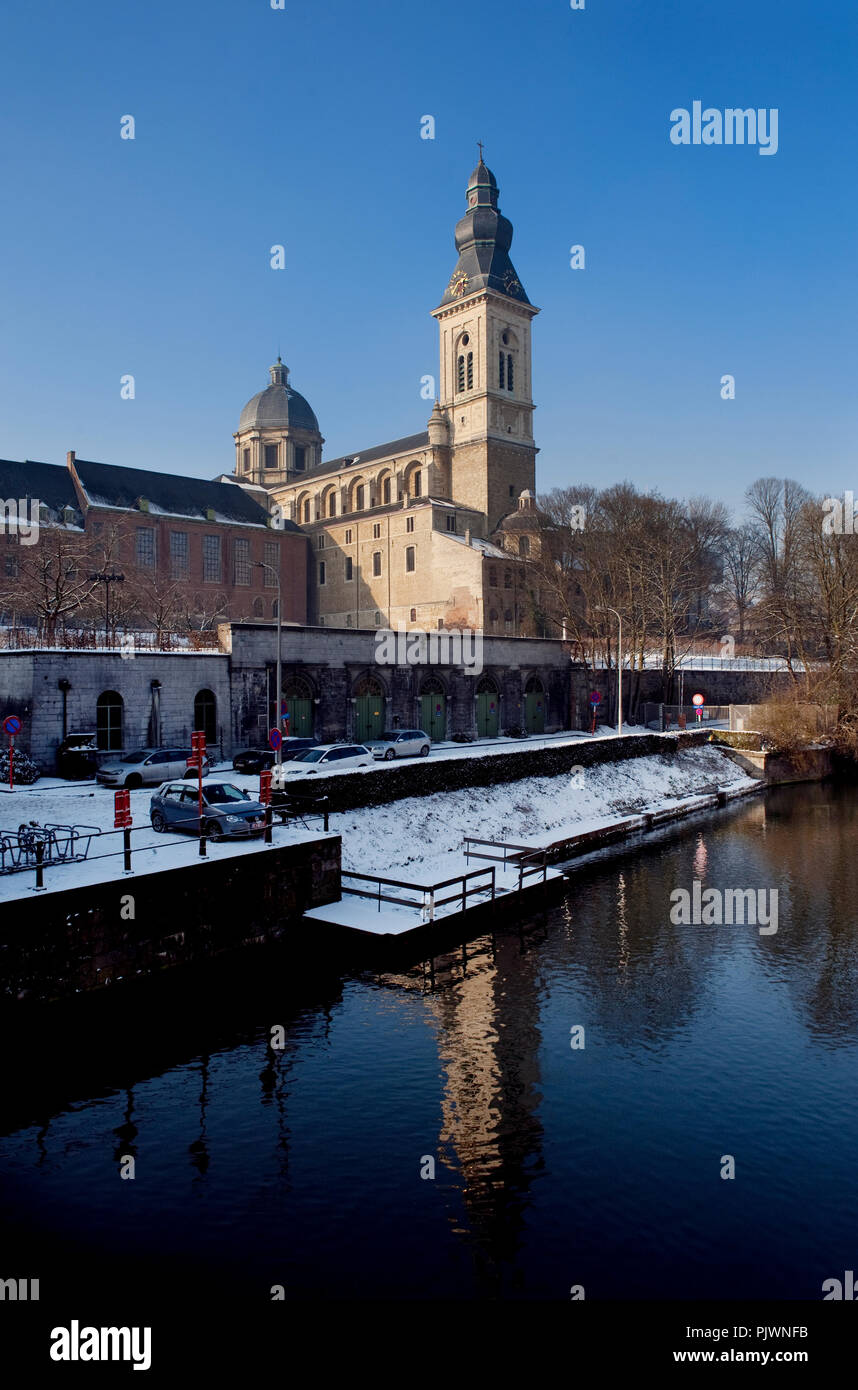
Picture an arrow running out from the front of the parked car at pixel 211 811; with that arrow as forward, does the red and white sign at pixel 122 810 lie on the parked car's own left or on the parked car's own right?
on the parked car's own right

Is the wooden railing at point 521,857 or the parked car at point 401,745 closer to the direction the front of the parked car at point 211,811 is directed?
the wooden railing

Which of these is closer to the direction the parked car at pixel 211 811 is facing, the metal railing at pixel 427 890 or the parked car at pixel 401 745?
the metal railing

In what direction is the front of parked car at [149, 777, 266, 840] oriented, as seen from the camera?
facing the viewer and to the right of the viewer

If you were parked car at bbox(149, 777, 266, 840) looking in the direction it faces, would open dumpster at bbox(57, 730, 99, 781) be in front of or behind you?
behind

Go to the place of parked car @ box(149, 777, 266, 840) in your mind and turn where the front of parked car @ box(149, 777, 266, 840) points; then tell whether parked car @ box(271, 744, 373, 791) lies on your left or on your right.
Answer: on your left
